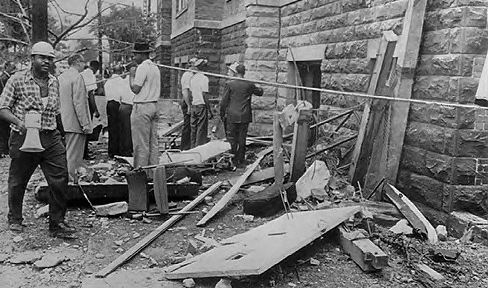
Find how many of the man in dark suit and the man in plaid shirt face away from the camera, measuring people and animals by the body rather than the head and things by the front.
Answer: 1

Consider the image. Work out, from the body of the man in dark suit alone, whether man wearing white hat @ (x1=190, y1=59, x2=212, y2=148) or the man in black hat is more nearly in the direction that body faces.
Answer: the man wearing white hat

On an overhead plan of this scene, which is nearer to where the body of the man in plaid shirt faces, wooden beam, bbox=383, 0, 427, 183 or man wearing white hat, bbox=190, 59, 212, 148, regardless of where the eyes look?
the wooden beam

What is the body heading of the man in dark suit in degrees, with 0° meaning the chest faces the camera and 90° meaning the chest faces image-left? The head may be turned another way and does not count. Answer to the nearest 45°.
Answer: approximately 180°

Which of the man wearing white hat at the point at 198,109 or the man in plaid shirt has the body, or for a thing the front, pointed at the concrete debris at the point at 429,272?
the man in plaid shirt

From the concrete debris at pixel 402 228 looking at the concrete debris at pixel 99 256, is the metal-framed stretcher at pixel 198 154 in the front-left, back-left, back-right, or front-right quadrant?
front-right

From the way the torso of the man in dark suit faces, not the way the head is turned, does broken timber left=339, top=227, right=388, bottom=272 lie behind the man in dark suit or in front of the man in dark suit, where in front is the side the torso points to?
behind

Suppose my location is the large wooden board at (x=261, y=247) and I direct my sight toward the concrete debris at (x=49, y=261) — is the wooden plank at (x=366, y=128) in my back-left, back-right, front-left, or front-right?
back-right

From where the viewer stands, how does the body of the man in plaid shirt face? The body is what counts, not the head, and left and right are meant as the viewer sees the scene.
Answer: facing the viewer and to the right of the viewer

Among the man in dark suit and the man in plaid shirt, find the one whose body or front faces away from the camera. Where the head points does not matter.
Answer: the man in dark suit

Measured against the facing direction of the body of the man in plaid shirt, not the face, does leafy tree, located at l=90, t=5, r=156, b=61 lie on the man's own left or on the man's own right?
on the man's own left

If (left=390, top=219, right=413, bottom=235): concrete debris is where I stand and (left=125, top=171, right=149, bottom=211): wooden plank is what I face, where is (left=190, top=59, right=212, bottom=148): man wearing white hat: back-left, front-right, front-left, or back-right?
front-right

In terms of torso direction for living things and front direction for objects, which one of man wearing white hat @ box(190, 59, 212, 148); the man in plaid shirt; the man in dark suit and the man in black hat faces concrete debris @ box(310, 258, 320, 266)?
the man in plaid shirt

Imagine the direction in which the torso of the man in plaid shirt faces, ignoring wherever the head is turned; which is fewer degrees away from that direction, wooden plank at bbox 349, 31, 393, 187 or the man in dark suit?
the wooden plank
